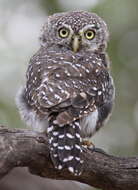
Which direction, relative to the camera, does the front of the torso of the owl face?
away from the camera
